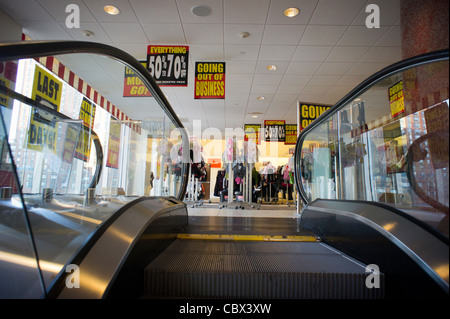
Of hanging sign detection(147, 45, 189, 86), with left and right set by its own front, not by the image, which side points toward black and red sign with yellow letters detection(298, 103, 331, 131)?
left

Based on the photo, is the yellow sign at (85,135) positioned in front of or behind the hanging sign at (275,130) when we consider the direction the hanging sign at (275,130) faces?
in front

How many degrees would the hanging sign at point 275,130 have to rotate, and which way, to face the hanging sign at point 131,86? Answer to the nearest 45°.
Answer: approximately 45° to its right

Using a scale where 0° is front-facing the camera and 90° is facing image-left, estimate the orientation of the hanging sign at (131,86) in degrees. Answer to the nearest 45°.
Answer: approximately 0°

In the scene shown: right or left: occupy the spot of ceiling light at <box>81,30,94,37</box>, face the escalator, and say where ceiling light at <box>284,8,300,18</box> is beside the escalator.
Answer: left

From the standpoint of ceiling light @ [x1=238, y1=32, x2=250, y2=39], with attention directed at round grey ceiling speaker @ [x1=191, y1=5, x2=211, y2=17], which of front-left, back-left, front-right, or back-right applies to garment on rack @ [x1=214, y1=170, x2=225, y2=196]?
back-right

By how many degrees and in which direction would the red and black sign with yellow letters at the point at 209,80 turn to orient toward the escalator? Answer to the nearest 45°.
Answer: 0° — it already faces it

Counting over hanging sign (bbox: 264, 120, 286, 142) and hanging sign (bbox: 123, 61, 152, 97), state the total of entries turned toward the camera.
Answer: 2
